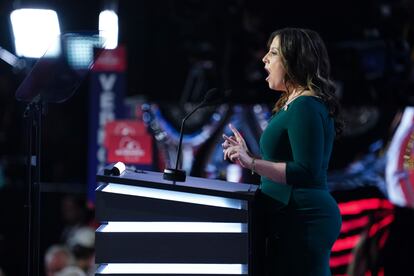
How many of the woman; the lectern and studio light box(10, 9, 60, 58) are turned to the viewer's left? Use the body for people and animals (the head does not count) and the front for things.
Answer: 2

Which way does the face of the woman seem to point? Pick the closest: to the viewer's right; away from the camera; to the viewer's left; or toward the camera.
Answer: to the viewer's left

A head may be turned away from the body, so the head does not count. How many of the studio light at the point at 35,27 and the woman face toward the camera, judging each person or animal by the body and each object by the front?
1

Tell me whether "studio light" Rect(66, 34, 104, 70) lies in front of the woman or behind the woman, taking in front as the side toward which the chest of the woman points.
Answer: in front

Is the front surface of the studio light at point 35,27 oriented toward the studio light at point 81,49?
no

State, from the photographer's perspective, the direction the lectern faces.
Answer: facing to the left of the viewer

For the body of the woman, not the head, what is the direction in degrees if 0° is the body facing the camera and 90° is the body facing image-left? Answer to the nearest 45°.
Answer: approximately 90°

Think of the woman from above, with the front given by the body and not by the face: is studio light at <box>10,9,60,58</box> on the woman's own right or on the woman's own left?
on the woman's own right

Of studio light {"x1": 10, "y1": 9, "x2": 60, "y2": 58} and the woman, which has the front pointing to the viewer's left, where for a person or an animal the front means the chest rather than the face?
the woman

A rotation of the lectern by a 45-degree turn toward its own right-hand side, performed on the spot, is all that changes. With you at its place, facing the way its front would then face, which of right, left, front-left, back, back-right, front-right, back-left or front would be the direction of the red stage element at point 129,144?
front-right

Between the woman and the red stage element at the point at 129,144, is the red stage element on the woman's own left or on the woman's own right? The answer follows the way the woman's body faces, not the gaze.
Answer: on the woman's own right

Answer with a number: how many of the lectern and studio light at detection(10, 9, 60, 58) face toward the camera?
1
